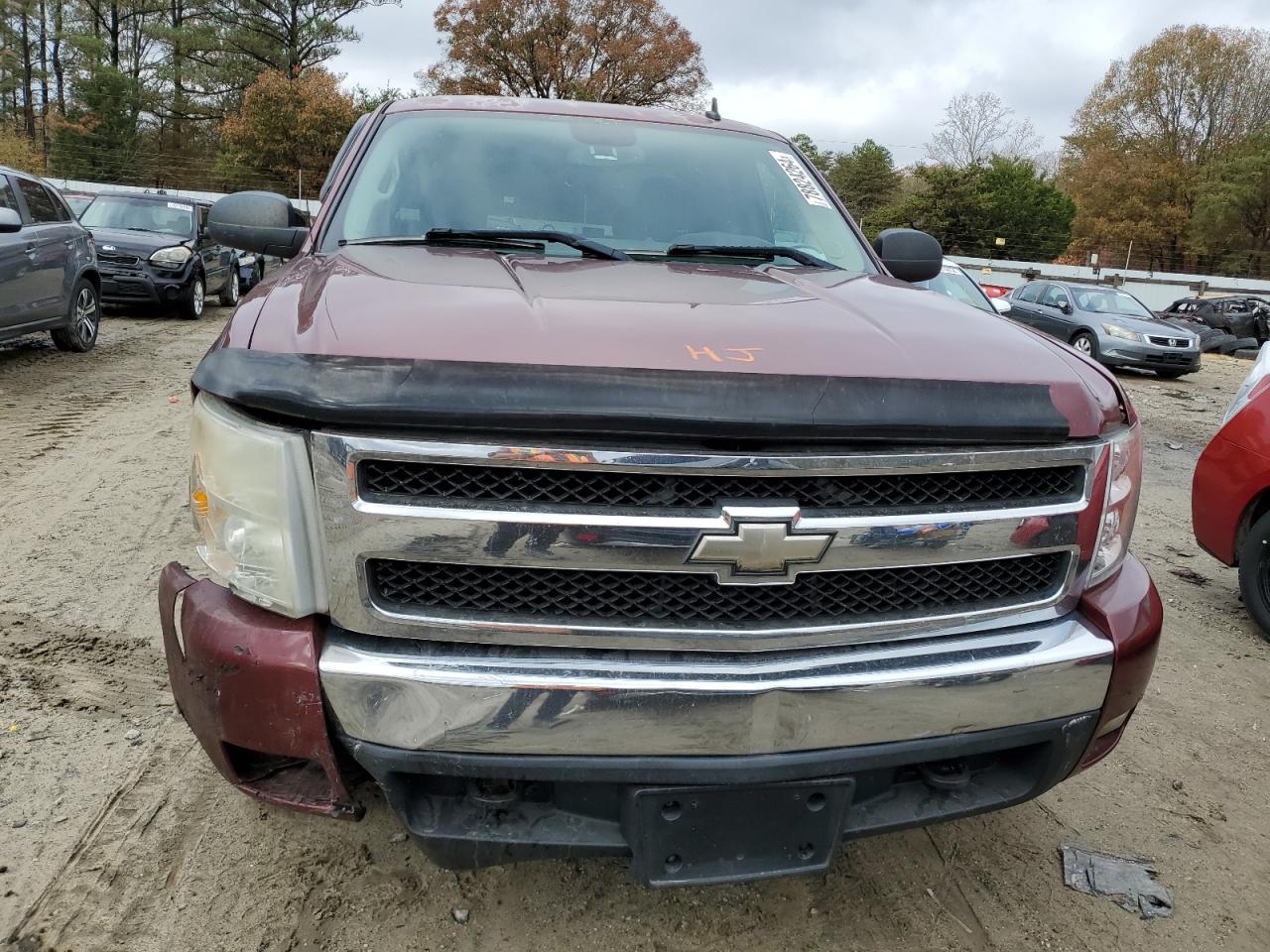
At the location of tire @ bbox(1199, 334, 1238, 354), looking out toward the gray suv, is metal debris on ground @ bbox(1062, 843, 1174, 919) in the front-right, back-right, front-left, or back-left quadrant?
front-left

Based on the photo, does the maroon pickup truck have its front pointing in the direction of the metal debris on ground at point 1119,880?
no

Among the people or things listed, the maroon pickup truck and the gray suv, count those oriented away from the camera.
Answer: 0

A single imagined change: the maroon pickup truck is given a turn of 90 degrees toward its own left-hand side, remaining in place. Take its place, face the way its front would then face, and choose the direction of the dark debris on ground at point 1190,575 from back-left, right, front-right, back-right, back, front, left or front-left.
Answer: front-left

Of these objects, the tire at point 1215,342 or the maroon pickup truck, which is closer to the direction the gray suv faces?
the maroon pickup truck

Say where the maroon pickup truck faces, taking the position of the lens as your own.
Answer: facing the viewer

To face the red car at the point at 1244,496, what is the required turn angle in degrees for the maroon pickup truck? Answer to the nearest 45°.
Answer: approximately 135° to its left

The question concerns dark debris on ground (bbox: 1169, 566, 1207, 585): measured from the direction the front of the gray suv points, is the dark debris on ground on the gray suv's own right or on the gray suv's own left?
on the gray suv's own left
